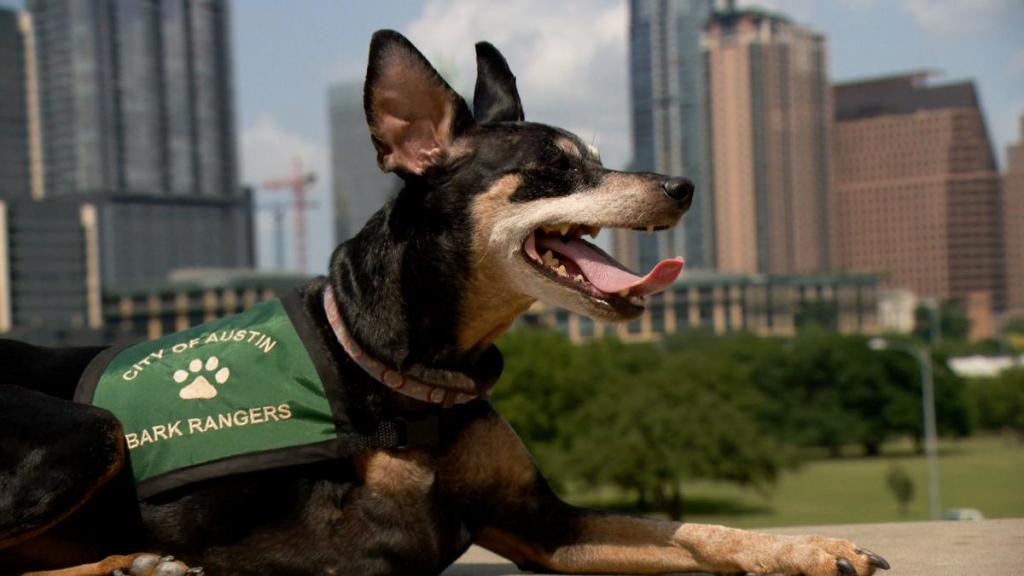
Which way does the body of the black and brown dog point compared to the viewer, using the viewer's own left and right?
facing to the right of the viewer
